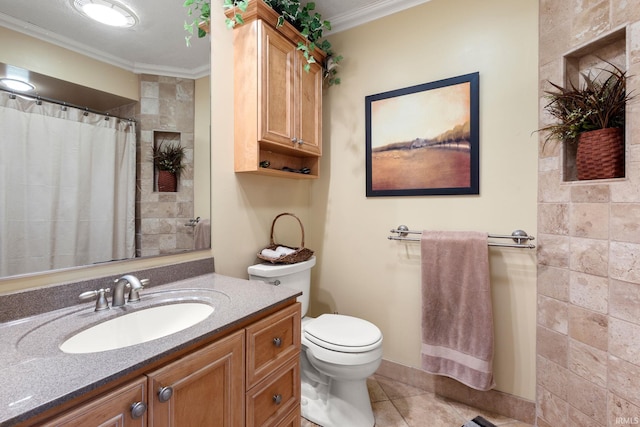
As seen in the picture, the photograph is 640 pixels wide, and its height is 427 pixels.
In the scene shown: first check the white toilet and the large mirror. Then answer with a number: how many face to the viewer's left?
0

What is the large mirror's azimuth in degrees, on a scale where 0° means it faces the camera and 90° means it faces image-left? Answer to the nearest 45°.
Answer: approximately 315°

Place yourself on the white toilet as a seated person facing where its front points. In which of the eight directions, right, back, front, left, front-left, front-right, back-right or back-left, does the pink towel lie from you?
front-left

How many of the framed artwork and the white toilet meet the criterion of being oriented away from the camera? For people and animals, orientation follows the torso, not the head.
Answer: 0

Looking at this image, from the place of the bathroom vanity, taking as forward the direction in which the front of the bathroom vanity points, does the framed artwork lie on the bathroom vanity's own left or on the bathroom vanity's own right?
on the bathroom vanity's own left

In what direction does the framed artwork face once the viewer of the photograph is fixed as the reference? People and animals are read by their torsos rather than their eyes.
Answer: facing the viewer and to the left of the viewer

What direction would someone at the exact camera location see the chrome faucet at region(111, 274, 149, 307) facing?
facing the viewer and to the right of the viewer
